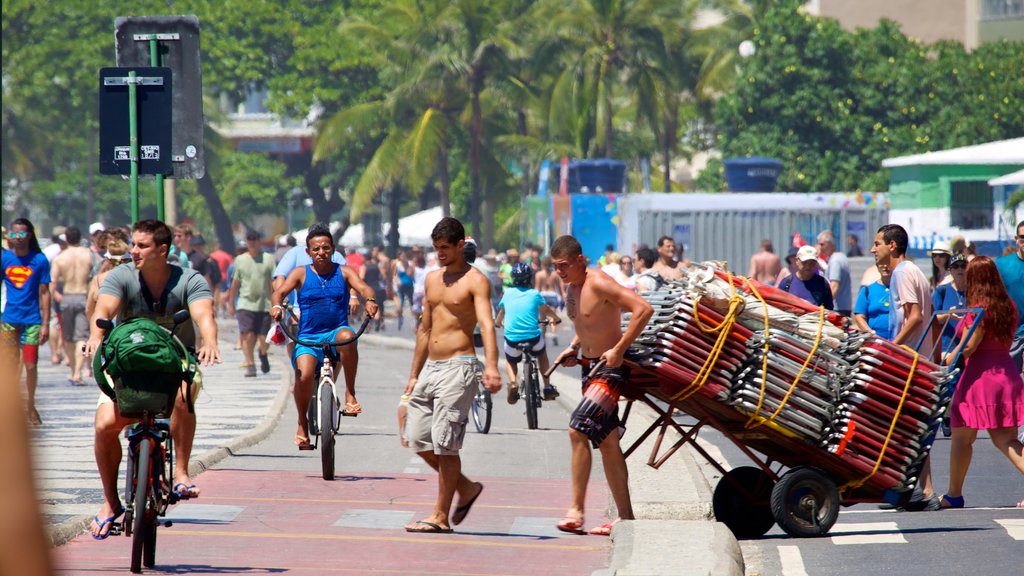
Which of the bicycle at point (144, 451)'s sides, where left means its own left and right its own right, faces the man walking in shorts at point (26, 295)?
back

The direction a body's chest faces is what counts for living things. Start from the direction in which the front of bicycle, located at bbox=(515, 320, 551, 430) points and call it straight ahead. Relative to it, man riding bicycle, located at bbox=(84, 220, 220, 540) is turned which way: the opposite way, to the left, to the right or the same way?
the opposite way

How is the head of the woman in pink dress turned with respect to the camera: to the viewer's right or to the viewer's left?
to the viewer's left

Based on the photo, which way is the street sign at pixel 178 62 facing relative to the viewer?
away from the camera

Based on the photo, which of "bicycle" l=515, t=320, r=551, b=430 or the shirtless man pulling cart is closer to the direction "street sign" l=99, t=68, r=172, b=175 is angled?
the bicycle

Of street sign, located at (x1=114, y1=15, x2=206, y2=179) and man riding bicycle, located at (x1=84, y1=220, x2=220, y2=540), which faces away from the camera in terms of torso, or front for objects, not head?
the street sign

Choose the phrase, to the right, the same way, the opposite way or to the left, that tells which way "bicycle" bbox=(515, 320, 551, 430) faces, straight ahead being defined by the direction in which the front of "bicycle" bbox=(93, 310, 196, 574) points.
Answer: the opposite way
